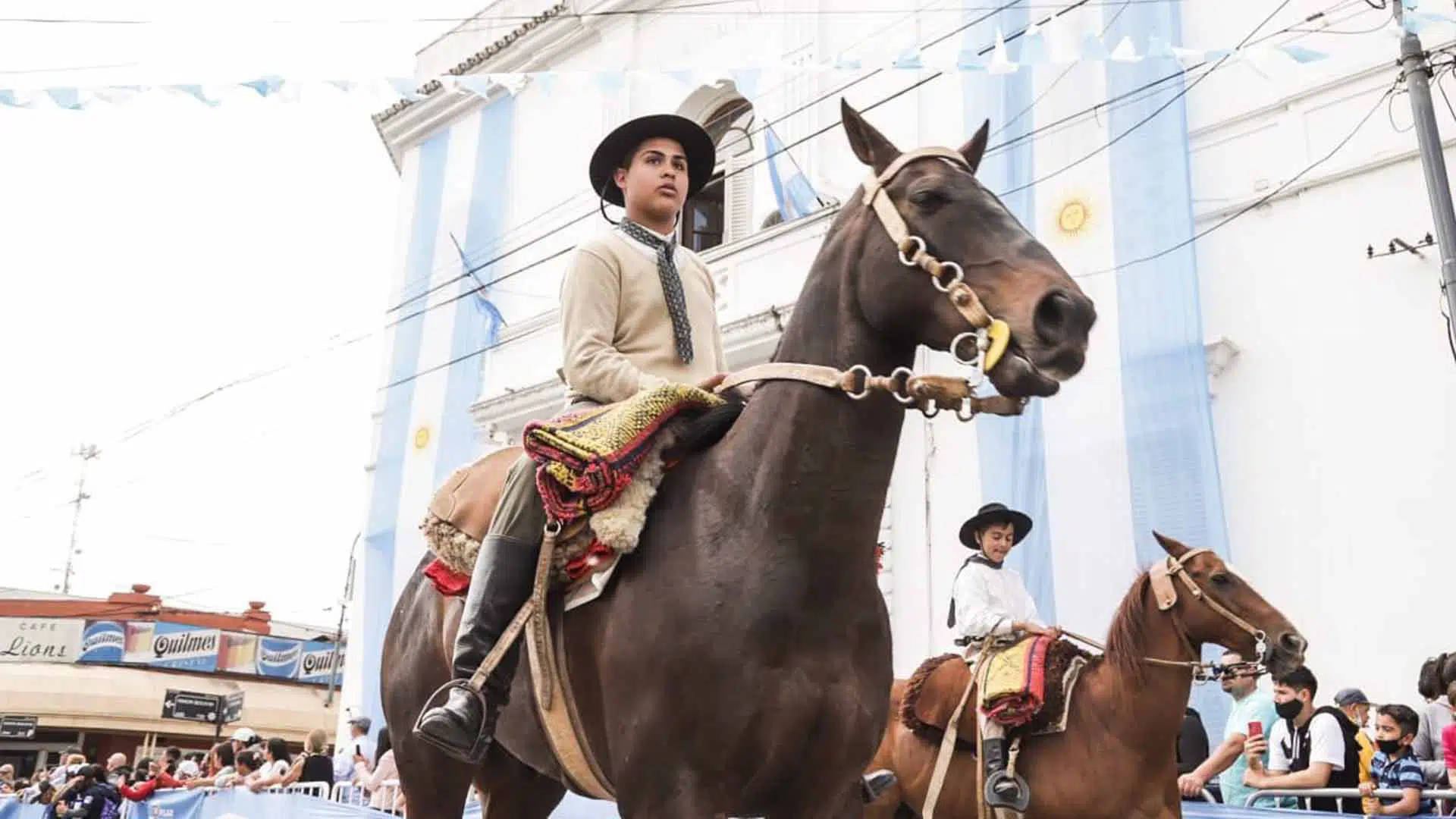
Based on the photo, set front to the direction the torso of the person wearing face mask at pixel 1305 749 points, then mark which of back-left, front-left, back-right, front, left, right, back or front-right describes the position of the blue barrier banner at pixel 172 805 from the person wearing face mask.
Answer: front-right

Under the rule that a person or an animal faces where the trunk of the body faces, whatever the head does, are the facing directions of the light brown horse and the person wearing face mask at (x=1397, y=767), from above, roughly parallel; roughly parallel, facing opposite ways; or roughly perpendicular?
roughly perpendicular

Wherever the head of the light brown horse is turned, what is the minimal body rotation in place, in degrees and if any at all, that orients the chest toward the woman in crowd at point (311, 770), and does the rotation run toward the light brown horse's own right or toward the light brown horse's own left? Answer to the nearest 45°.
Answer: approximately 180°

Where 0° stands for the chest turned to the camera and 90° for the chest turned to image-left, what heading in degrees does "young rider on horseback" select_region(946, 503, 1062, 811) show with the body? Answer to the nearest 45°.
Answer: approximately 315°

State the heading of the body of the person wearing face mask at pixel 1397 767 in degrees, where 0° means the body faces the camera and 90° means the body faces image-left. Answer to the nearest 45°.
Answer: approximately 45°

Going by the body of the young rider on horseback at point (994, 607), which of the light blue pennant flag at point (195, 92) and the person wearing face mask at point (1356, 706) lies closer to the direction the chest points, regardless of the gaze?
the person wearing face mask

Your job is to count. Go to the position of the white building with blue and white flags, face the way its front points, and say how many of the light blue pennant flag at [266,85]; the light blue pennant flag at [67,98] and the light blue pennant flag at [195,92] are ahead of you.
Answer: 3

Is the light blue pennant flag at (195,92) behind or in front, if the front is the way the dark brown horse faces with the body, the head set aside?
behind

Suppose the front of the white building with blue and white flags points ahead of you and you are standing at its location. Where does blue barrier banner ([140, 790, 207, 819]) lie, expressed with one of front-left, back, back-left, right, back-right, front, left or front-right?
front-right

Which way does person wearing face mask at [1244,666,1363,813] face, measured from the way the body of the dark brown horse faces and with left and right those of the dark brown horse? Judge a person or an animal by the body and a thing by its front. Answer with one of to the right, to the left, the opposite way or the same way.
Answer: to the right

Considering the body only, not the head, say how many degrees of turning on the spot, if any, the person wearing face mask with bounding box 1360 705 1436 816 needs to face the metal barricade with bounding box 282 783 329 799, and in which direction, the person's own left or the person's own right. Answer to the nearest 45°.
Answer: approximately 45° to the person's own right
